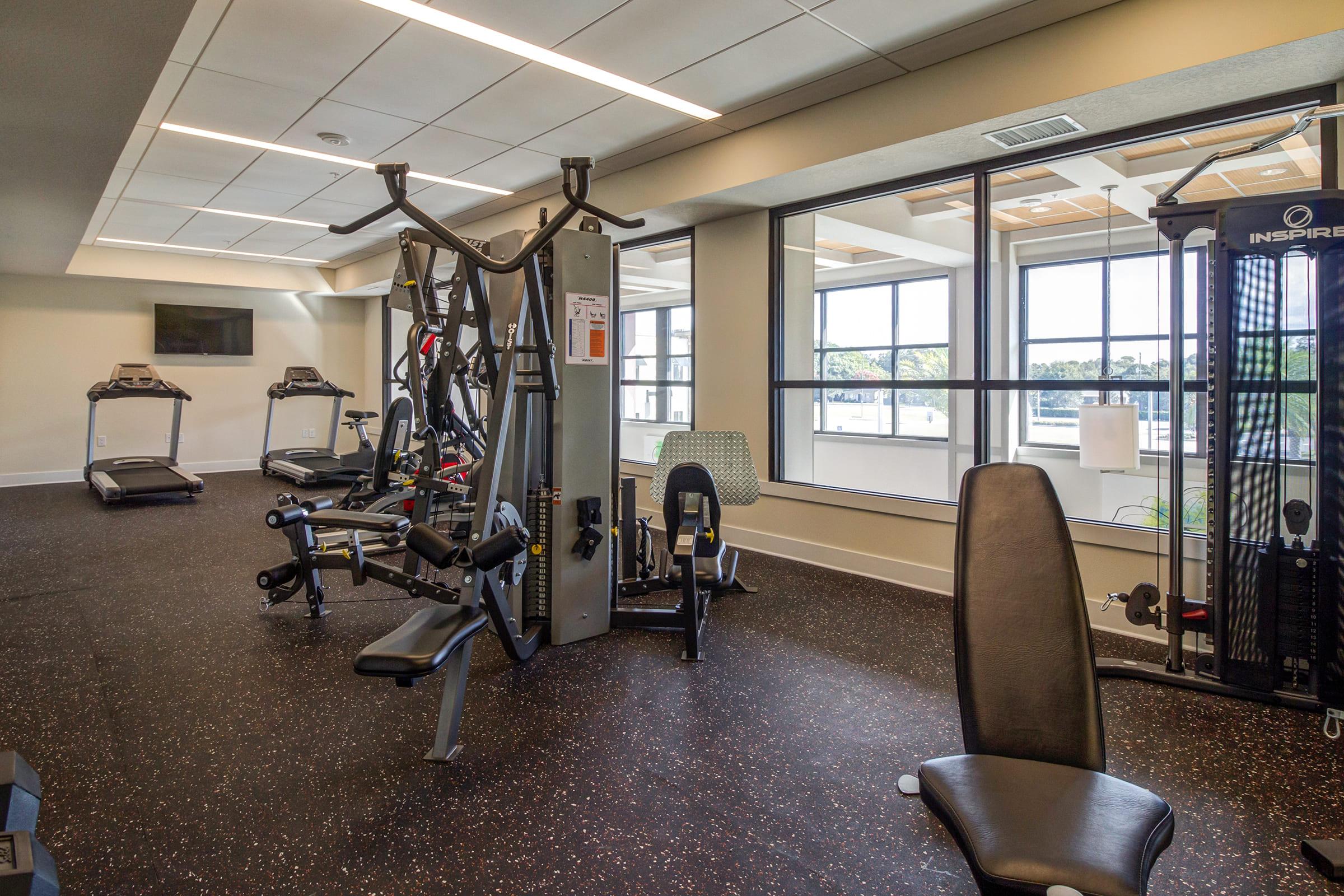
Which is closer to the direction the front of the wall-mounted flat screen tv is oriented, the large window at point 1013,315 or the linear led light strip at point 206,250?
the linear led light strip

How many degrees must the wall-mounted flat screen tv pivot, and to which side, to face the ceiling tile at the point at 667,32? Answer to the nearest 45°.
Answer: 0° — it already faces it

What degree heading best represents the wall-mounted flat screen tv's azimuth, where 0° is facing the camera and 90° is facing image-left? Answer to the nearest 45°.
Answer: approximately 0°

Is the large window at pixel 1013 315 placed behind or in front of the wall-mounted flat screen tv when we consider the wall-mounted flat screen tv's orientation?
in front

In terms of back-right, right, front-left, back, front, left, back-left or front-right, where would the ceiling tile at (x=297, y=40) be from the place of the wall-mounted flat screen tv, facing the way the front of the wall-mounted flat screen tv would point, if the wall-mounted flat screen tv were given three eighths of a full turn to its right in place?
back-left

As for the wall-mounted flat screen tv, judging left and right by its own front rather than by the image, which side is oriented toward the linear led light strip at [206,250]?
front

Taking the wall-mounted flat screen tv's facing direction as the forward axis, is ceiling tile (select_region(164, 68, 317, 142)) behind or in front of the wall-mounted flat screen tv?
in front

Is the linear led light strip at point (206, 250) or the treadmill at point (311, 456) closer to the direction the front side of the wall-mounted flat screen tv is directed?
the linear led light strip

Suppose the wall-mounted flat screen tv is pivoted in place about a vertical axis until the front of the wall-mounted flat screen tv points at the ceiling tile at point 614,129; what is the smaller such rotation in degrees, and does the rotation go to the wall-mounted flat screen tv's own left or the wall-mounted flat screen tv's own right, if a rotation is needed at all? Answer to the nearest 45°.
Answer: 0° — it already faces it

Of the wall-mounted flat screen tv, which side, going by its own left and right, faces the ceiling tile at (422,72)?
front

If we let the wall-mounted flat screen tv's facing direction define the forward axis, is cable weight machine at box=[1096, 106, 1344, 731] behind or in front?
in front
